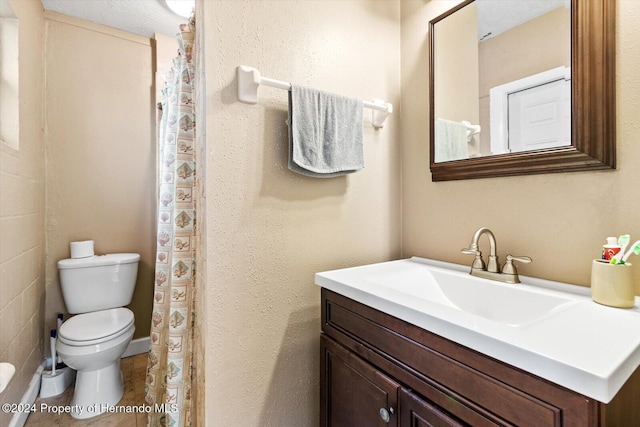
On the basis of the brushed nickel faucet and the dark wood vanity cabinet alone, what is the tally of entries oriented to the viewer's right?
0

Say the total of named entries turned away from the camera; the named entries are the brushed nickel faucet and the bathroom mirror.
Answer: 0

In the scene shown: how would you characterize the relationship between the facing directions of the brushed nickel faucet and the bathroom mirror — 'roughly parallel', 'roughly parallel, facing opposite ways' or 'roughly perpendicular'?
roughly parallel

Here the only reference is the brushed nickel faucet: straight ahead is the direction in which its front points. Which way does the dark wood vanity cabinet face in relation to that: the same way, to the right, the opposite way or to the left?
the same way

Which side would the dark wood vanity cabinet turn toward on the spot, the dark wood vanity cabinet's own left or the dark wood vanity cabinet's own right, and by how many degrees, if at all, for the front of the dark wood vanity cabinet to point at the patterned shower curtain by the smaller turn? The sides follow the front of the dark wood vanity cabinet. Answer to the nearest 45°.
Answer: approximately 45° to the dark wood vanity cabinet's own right

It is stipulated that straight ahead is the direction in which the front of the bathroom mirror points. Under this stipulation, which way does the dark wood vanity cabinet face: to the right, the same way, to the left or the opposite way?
the same way

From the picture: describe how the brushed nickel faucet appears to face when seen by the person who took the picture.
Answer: facing the viewer and to the left of the viewer

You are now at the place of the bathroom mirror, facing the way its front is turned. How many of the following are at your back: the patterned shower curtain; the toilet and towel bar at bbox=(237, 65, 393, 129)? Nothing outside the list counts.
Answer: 0

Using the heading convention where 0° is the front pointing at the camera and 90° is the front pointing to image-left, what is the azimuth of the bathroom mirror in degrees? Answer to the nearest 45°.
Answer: approximately 45°

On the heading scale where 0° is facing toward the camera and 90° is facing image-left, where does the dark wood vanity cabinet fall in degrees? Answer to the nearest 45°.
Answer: approximately 45°

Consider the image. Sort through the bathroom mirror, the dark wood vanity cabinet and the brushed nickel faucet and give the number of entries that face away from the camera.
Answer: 0

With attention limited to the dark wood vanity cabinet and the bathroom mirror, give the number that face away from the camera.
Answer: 0
